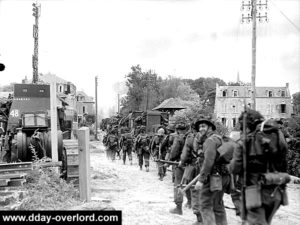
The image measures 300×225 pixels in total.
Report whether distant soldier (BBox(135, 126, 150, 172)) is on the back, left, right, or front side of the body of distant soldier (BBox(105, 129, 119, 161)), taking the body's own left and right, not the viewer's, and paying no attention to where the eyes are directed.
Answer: back

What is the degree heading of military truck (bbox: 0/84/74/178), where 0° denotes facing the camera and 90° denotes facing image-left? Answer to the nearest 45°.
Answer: approximately 180°

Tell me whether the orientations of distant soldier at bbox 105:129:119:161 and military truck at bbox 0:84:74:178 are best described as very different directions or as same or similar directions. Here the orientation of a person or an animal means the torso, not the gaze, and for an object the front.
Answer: same or similar directions

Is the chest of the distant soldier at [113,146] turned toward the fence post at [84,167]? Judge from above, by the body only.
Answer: no

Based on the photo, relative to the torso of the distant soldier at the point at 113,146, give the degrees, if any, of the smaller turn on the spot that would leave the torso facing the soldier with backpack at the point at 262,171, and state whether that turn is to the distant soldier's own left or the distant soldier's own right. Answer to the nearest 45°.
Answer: approximately 180°

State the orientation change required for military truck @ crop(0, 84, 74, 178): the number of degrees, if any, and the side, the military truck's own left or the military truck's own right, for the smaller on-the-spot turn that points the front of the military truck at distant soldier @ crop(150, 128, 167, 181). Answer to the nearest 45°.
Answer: approximately 45° to the military truck's own right

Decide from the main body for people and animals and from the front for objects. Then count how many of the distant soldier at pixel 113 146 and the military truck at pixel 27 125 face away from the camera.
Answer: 2

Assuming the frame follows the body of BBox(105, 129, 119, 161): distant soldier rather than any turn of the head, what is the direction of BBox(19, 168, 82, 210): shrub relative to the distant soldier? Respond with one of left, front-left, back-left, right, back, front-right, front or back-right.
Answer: back

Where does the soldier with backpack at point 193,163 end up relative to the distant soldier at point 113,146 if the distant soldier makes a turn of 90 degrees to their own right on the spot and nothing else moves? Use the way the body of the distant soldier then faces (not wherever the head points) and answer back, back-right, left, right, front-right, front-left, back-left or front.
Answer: right

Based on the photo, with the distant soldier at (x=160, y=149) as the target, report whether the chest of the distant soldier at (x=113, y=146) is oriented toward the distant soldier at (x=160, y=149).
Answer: no

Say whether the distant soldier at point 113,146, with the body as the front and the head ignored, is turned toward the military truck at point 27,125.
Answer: no

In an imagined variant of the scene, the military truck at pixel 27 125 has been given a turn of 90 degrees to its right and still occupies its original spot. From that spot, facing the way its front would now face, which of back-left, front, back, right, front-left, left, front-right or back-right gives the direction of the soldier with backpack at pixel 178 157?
front-right

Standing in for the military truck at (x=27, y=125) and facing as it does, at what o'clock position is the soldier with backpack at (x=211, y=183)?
The soldier with backpack is roughly at 5 o'clock from the military truck.

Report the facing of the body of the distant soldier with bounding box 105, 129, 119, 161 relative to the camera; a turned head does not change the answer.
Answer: away from the camera
